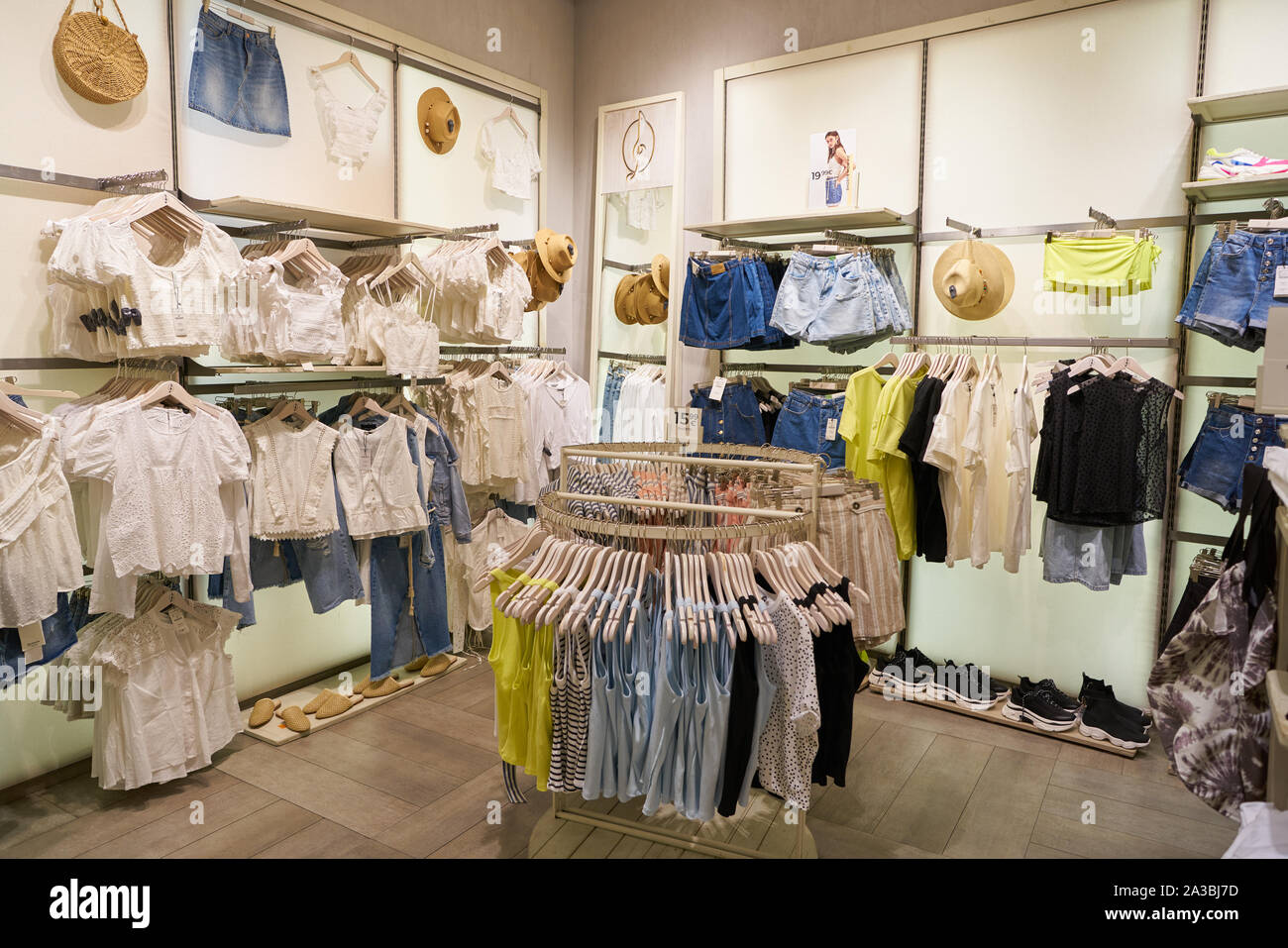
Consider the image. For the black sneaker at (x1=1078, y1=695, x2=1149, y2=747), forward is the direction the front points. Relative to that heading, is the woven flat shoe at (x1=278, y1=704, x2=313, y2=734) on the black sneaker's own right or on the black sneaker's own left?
on the black sneaker's own right

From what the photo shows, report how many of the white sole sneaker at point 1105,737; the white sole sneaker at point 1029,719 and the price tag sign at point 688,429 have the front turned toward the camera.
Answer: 1

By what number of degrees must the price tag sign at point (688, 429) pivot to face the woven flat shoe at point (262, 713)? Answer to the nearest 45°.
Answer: approximately 90° to its right

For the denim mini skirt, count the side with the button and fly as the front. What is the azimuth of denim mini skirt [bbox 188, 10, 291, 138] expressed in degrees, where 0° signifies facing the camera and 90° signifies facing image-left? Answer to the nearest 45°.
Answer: approximately 315°

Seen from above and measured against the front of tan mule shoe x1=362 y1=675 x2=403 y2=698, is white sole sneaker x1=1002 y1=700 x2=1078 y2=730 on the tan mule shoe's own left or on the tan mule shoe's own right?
on the tan mule shoe's own left

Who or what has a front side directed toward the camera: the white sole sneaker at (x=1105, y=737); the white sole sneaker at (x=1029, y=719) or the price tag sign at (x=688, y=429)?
the price tag sign
